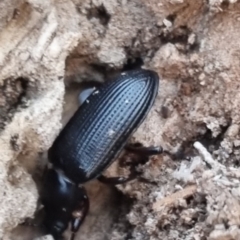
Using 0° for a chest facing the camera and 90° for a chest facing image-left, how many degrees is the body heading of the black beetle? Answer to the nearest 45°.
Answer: approximately 45°
